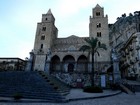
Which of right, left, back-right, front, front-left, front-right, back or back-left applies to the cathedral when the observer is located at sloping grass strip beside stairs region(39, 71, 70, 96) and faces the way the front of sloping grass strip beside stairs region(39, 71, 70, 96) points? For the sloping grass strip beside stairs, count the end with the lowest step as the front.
back-left

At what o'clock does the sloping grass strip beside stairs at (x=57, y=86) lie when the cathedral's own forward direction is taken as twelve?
The sloping grass strip beside stairs is roughly at 12 o'clock from the cathedral.

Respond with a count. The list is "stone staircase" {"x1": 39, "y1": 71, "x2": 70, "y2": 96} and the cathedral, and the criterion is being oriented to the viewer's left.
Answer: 0

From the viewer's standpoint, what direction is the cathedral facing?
toward the camera

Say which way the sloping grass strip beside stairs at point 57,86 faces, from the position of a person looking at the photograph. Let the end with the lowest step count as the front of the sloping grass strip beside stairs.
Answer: facing the viewer and to the right of the viewer
